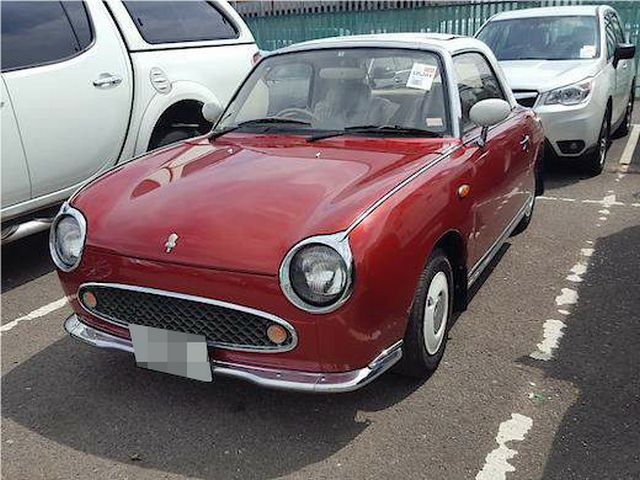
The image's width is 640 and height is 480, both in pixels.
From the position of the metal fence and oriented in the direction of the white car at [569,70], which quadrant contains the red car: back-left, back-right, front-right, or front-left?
front-right

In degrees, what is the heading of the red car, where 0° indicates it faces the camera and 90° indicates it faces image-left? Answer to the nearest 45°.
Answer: approximately 45°

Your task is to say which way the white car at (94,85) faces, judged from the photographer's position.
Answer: facing the viewer and to the left of the viewer

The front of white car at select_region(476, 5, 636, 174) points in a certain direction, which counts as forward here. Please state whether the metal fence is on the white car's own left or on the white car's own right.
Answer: on the white car's own right

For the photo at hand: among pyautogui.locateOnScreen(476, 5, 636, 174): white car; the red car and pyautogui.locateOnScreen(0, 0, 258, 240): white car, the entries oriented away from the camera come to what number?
0

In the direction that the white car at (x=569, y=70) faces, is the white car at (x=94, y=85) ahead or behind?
ahead

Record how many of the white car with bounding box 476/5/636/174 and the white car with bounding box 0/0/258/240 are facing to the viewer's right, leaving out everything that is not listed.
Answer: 0

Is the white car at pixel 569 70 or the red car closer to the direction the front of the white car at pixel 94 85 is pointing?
the red car

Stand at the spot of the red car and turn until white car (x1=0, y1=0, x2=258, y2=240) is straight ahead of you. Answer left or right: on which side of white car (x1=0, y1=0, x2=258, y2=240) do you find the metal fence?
right

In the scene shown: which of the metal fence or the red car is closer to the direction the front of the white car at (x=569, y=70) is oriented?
the red car

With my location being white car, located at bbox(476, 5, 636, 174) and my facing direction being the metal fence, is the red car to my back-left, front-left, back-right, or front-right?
back-left

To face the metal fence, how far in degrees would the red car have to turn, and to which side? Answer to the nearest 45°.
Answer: approximately 135° to its right

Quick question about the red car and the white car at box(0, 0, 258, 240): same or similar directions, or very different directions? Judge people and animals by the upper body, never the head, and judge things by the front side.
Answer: same or similar directions

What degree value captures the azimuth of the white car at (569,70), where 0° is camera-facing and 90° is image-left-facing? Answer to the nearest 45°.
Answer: approximately 45°

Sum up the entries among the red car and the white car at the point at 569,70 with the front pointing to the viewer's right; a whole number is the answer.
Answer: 0
